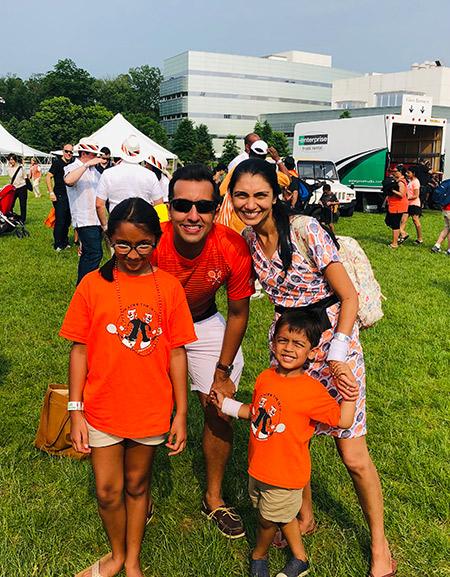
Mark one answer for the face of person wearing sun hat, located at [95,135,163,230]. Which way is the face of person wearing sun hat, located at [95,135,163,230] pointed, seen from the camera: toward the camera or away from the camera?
away from the camera

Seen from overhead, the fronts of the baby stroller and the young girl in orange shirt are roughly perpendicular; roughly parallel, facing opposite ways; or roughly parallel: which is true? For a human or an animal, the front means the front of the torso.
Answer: roughly perpendicular

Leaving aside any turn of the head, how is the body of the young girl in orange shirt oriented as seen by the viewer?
toward the camera
